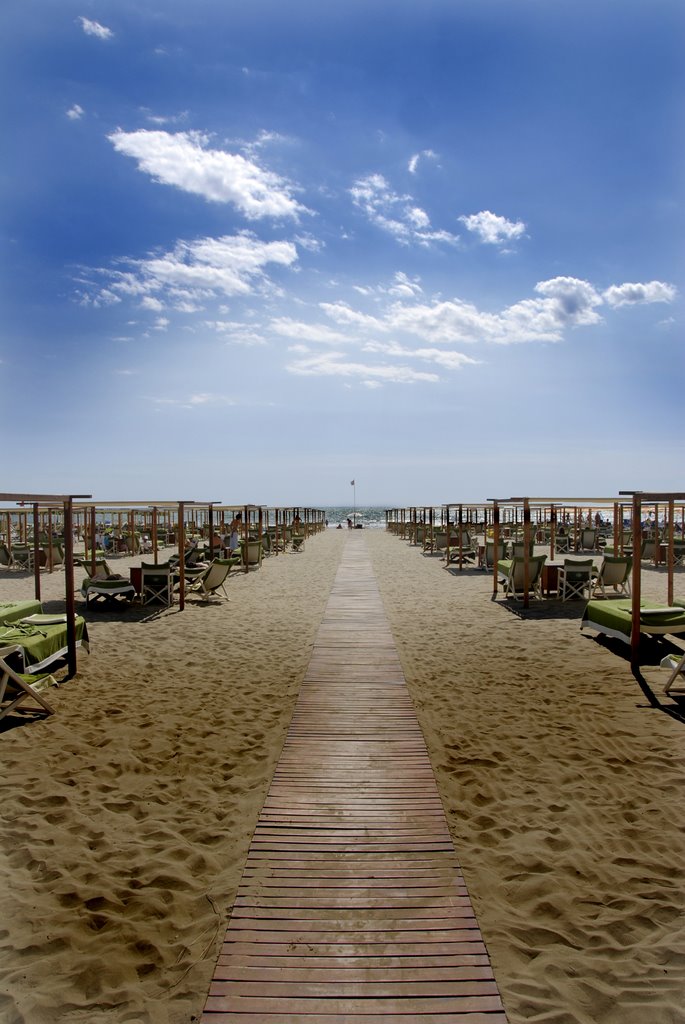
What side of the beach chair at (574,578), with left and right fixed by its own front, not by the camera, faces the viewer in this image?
back

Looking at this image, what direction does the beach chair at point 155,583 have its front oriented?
away from the camera

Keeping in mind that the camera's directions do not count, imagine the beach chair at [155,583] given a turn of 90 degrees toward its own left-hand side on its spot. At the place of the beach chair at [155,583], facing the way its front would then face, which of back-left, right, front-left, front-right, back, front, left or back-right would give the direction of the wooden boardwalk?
left

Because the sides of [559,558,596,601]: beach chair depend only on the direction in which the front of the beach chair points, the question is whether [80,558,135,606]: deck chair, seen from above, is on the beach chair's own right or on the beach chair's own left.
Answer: on the beach chair's own left

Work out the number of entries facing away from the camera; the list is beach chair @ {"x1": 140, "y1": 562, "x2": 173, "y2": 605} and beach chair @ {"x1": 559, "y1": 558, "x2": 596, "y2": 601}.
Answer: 2

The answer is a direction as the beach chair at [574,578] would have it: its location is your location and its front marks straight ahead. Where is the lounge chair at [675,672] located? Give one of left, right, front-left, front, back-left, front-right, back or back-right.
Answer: back

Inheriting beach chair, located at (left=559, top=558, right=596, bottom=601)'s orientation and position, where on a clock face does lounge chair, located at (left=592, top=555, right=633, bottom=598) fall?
The lounge chair is roughly at 2 o'clock from the beach chair.

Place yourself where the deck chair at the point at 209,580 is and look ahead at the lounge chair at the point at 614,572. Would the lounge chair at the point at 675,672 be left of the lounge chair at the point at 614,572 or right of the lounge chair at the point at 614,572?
right

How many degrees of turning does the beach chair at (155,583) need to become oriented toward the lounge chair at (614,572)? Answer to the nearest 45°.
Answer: approximately 90° to its right
